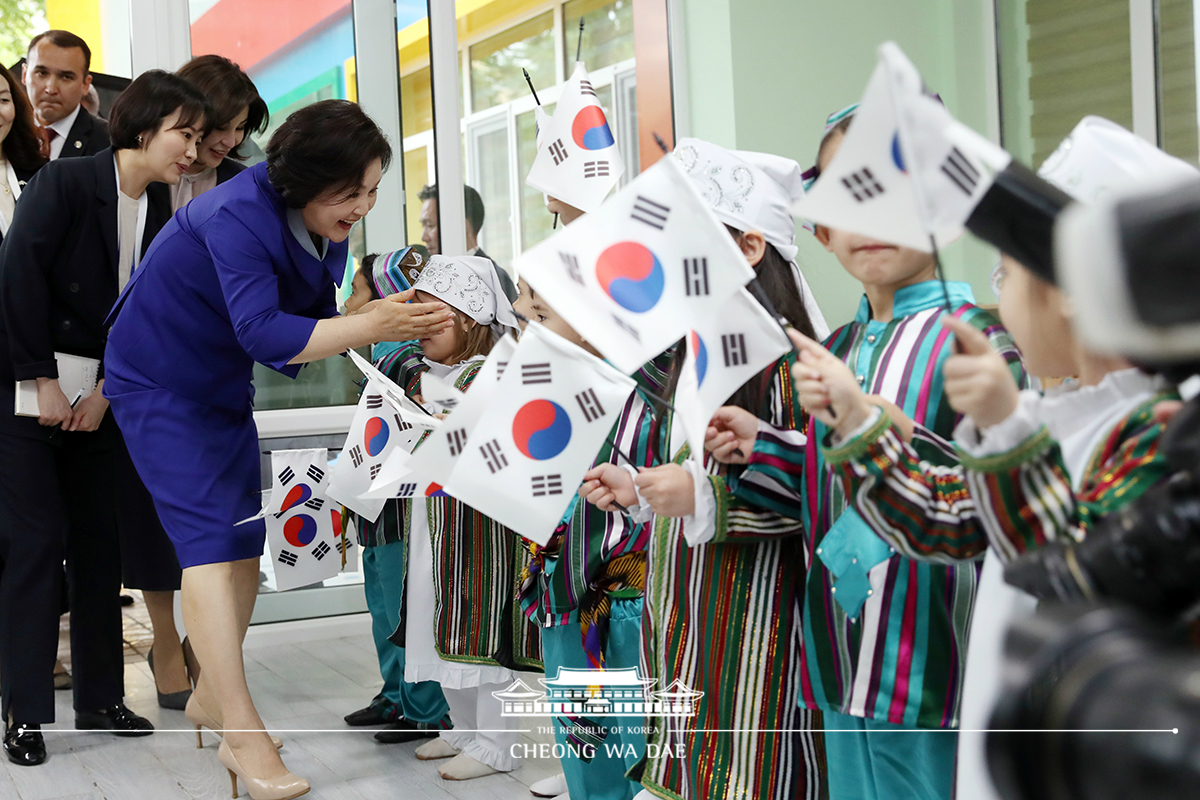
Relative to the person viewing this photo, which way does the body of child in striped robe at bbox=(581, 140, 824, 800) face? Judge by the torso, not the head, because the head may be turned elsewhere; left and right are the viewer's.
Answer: facing to the left of the viewer

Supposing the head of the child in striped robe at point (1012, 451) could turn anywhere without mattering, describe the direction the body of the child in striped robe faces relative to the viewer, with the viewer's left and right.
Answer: facing to the left of the viewer

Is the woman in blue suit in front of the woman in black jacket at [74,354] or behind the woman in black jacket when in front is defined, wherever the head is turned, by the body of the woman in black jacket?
in front

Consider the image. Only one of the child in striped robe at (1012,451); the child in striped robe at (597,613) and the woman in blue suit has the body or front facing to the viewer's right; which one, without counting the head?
the woman in blue suit

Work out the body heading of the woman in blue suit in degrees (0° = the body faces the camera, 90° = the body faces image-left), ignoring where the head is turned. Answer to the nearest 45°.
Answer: approximately 270°

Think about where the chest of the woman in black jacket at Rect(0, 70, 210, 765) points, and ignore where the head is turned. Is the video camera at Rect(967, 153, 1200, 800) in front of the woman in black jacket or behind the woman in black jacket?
in front

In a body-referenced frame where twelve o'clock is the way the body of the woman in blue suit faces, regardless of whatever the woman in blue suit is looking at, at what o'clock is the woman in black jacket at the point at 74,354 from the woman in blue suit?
The woman in black jacket is roughly at 8 o'clock from the woman in blue suit.

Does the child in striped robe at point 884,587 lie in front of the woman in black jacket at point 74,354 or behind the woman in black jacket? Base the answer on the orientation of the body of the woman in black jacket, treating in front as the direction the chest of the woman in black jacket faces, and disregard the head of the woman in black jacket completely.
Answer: in front

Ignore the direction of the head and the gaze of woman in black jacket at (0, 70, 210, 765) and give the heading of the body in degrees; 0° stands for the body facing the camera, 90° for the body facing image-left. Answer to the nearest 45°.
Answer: approximately 315°
